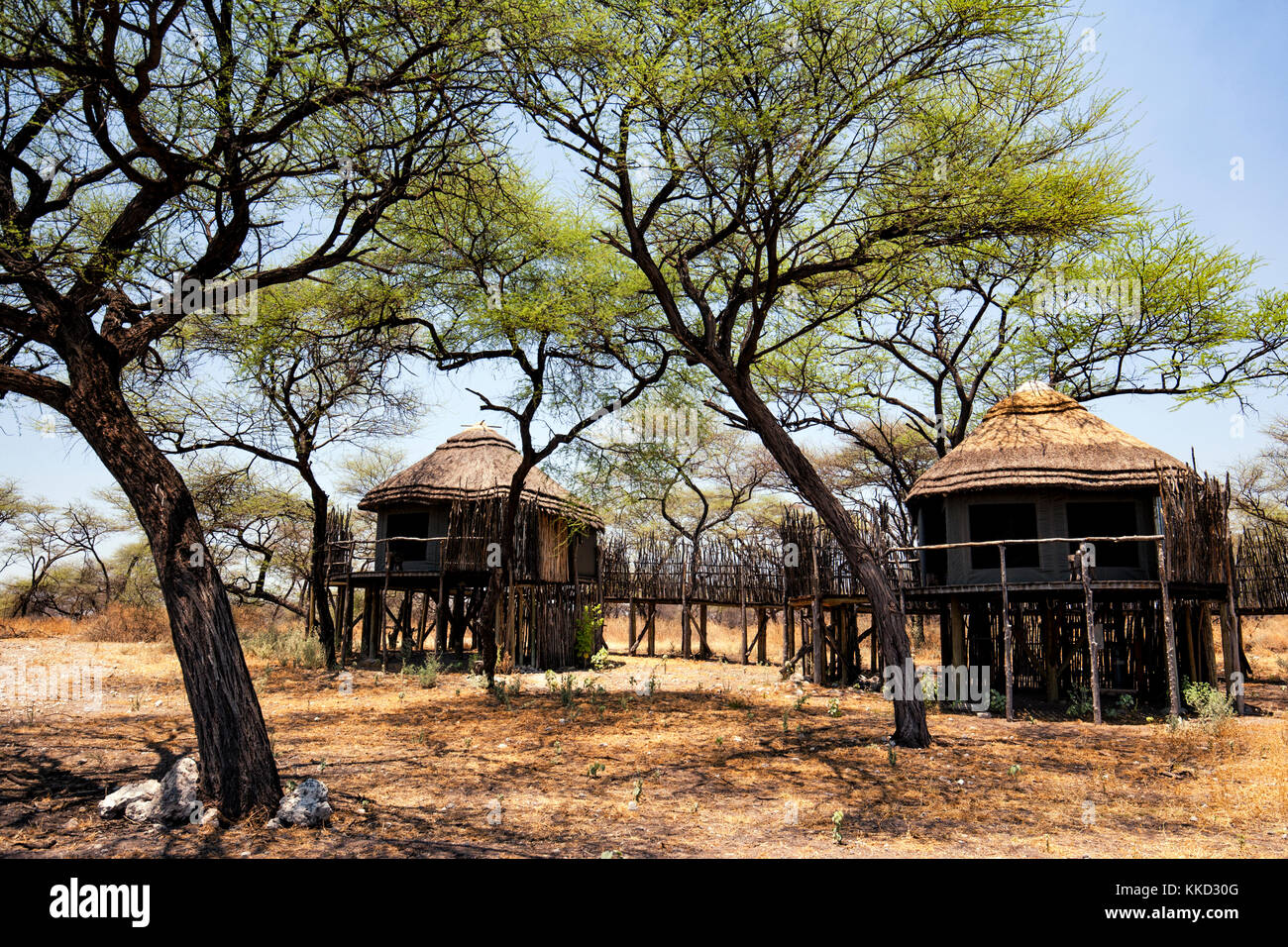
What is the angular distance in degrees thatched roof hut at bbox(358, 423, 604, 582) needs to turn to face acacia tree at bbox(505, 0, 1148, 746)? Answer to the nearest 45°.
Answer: approximately 45° to its left

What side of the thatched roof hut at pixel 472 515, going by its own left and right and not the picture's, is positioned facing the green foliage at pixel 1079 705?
left

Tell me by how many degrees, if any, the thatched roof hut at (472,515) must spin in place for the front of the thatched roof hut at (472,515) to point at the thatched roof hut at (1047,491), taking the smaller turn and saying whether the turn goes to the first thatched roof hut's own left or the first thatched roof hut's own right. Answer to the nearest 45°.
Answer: approximately 90° to the first thatched roof hut's own left

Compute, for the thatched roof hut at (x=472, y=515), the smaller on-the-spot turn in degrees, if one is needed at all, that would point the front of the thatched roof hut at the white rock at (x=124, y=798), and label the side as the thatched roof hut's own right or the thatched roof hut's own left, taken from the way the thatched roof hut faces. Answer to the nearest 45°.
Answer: approximately 45° to the thatched roof hut's own left

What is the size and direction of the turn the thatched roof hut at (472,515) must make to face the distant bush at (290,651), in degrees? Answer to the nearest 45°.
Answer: approximately 45° to its right

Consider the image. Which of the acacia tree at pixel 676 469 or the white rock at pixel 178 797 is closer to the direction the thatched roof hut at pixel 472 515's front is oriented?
the white rock

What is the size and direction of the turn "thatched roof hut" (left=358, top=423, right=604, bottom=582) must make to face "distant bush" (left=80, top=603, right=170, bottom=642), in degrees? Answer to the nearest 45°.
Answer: approximately 90° to its right

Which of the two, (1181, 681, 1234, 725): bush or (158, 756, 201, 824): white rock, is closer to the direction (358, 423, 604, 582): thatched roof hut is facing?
the white rock

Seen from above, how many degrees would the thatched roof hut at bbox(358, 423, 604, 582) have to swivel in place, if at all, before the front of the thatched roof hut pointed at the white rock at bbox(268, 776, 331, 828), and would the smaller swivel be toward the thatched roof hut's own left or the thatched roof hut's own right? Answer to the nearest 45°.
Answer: approximately 45° to the thatched roof hut's own left

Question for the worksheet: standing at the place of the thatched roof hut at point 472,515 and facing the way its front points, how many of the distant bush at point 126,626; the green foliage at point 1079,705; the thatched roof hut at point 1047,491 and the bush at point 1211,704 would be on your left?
3

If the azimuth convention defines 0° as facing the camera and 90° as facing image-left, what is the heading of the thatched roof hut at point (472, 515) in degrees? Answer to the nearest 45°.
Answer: approximately 45°
